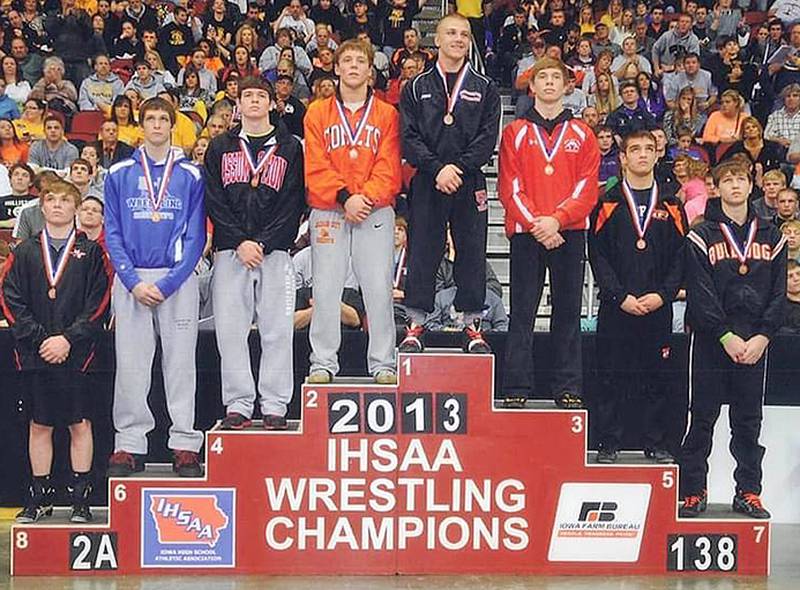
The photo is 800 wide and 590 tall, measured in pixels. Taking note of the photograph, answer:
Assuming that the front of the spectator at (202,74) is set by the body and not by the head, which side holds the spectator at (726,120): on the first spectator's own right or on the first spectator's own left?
on the first spectator's own left

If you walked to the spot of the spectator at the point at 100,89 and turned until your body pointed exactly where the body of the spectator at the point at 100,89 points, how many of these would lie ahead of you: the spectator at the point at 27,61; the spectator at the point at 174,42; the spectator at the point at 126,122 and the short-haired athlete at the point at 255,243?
2

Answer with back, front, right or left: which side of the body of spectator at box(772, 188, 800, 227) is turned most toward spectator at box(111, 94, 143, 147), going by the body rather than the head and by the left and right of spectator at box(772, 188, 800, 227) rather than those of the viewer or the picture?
right

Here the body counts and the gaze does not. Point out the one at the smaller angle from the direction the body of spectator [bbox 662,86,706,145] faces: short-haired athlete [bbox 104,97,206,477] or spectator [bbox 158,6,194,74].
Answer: the short-haired athlete

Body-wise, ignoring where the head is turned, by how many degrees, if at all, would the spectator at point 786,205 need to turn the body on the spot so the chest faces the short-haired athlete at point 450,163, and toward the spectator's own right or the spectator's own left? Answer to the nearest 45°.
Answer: approximately 45° to the spectator's own right

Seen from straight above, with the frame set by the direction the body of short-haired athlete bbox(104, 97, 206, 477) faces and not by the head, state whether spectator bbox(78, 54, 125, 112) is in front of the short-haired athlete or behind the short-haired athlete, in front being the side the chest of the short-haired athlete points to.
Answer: behind

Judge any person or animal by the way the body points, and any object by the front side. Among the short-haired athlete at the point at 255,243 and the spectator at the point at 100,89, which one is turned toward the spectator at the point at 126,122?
the spectator at the point at 100,89
